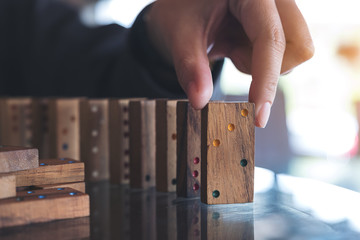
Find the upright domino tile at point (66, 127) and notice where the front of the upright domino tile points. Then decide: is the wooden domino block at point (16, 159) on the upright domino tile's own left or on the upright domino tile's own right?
on the upright domino tile's own right

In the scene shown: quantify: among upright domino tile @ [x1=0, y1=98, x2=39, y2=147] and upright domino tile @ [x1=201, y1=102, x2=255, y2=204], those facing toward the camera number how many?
2

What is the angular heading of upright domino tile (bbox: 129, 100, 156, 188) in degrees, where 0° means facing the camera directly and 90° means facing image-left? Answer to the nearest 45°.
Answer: approximately 315°
